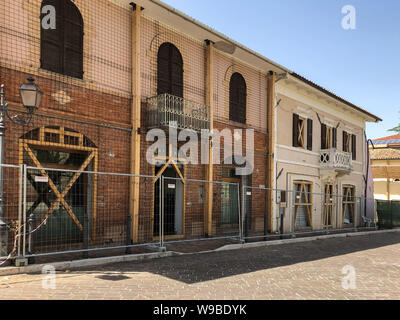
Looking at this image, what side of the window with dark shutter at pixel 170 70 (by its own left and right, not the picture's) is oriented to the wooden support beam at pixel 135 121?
right

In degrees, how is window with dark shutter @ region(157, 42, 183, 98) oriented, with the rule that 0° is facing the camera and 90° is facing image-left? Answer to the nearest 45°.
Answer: approximately 315°

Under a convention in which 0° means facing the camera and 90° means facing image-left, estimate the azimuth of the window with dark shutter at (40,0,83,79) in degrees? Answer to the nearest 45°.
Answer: approximately 315°

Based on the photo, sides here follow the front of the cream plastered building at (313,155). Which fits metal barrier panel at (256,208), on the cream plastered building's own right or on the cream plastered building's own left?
on the cream plastered building's own right

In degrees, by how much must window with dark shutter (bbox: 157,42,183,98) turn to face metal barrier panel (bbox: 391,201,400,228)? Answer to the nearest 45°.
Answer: approximately 90° to its left

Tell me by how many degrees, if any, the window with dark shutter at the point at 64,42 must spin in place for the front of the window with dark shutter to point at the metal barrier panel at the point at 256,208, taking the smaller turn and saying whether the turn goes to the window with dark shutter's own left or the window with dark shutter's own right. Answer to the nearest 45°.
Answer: approximately 90° to the window with dark shutter's own left

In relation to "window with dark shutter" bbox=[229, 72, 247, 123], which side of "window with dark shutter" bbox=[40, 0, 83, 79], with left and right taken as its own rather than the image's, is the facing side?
left

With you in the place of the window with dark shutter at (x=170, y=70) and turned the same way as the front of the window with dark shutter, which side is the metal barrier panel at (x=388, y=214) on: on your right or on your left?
on your left

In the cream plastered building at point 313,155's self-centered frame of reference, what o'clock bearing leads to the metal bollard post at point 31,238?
The metal bollard post is roughly at 2 o'clock from the cream plastered building.
